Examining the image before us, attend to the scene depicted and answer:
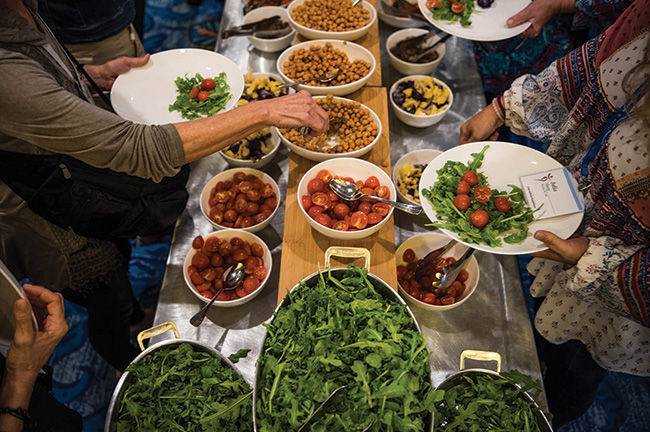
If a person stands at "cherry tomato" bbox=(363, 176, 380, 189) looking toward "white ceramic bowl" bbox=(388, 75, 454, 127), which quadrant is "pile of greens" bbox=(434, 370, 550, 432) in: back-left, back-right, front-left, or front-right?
back-right

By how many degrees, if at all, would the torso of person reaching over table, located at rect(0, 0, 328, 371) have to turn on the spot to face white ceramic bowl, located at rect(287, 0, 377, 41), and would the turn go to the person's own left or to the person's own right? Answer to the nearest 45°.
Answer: approximately 45° to the person's own left

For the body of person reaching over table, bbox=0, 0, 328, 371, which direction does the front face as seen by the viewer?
to the viewer's right

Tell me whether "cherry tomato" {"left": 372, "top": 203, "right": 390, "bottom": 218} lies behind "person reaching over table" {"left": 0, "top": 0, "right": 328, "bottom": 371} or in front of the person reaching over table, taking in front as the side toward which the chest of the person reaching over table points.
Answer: in front
